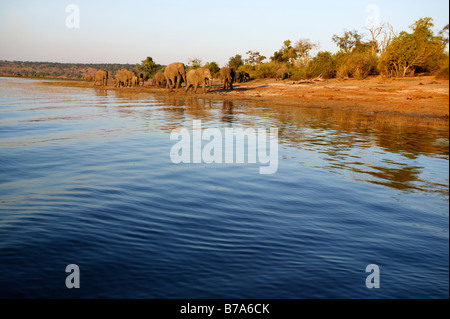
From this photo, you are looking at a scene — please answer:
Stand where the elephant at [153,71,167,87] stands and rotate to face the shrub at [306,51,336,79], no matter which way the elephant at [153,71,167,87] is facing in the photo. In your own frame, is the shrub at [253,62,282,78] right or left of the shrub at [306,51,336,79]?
left

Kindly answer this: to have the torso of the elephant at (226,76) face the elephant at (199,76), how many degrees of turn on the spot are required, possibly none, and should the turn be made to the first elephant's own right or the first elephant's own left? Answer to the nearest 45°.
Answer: approximately 45° to the first elephant's own right
